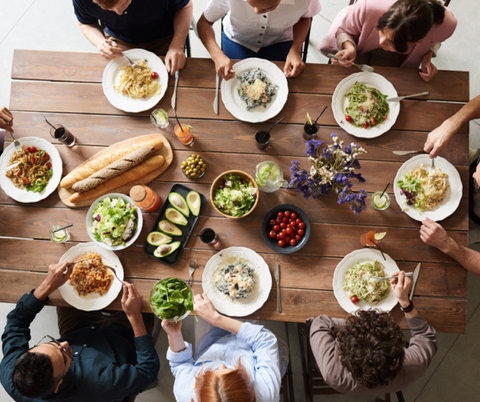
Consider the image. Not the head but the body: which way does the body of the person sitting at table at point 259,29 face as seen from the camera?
toward the camera

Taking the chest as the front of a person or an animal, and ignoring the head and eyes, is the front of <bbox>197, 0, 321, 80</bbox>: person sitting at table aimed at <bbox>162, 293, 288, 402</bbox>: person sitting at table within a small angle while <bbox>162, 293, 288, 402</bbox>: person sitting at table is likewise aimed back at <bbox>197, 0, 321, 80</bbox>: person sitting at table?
yes

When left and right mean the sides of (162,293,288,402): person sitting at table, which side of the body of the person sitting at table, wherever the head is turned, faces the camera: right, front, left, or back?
back

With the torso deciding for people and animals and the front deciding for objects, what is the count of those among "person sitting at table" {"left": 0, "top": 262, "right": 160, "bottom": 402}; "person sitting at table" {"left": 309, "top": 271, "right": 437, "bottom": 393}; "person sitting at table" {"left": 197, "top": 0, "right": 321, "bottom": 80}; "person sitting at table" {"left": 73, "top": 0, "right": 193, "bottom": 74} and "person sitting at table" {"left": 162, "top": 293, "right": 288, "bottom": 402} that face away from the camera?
3

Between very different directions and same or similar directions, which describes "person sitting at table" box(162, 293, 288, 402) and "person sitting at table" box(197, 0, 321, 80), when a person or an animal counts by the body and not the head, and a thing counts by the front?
very different directions

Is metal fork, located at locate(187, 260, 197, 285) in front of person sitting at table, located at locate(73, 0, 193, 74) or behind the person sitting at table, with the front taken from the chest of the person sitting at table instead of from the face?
in front

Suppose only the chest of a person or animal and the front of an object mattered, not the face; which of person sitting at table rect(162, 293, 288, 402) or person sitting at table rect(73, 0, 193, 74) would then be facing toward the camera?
person sitting at table rect(73, 0, 193, 74)

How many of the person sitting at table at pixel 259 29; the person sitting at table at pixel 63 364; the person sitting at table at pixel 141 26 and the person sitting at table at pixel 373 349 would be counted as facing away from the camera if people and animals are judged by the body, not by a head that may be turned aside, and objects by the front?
2

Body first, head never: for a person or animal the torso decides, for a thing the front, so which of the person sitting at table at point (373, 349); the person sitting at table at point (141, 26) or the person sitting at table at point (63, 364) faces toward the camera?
the person sitting at table at point (141, 26)

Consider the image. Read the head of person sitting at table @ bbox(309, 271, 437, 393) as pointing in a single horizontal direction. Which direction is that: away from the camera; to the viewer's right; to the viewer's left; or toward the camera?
away from the camera

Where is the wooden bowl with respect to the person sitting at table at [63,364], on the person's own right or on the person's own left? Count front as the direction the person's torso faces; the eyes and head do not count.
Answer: on the person's own right

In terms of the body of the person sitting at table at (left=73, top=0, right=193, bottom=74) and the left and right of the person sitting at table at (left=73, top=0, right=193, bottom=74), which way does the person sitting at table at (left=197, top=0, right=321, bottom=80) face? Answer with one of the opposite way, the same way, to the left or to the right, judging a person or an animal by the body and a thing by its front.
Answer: the same way

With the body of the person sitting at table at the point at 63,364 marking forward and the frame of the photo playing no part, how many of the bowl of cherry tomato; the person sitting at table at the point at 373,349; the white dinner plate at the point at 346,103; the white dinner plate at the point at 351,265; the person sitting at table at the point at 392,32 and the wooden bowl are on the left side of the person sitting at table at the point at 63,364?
0

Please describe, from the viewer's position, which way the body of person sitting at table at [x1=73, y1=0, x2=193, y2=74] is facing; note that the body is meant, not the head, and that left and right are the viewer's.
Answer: facing the viewer

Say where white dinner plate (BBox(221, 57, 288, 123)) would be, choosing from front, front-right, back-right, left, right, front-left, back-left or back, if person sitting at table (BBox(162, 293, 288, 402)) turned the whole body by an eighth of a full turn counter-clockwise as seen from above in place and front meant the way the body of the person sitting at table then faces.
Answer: front-right

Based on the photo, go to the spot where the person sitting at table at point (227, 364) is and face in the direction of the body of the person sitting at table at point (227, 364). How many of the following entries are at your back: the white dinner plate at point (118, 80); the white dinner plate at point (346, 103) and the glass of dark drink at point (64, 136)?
0
